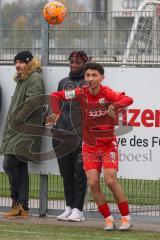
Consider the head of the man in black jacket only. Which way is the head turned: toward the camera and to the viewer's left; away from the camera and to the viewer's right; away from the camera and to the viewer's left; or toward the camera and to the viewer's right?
toward the camera and to the viewer's left

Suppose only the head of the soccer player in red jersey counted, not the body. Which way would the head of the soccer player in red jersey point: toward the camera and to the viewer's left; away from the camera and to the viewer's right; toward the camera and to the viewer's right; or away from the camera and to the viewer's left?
toward the camera and to the viewer's left

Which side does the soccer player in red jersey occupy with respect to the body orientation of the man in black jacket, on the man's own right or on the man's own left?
on the man's own left

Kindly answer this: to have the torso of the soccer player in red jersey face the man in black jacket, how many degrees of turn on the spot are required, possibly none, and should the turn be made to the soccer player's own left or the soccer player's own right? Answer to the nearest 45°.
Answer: approximately 135° to the soccer player's own right

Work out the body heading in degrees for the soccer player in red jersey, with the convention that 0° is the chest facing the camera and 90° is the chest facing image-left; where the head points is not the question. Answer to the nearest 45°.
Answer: approximately 0°

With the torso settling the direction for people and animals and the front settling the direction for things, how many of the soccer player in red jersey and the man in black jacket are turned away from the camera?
0
